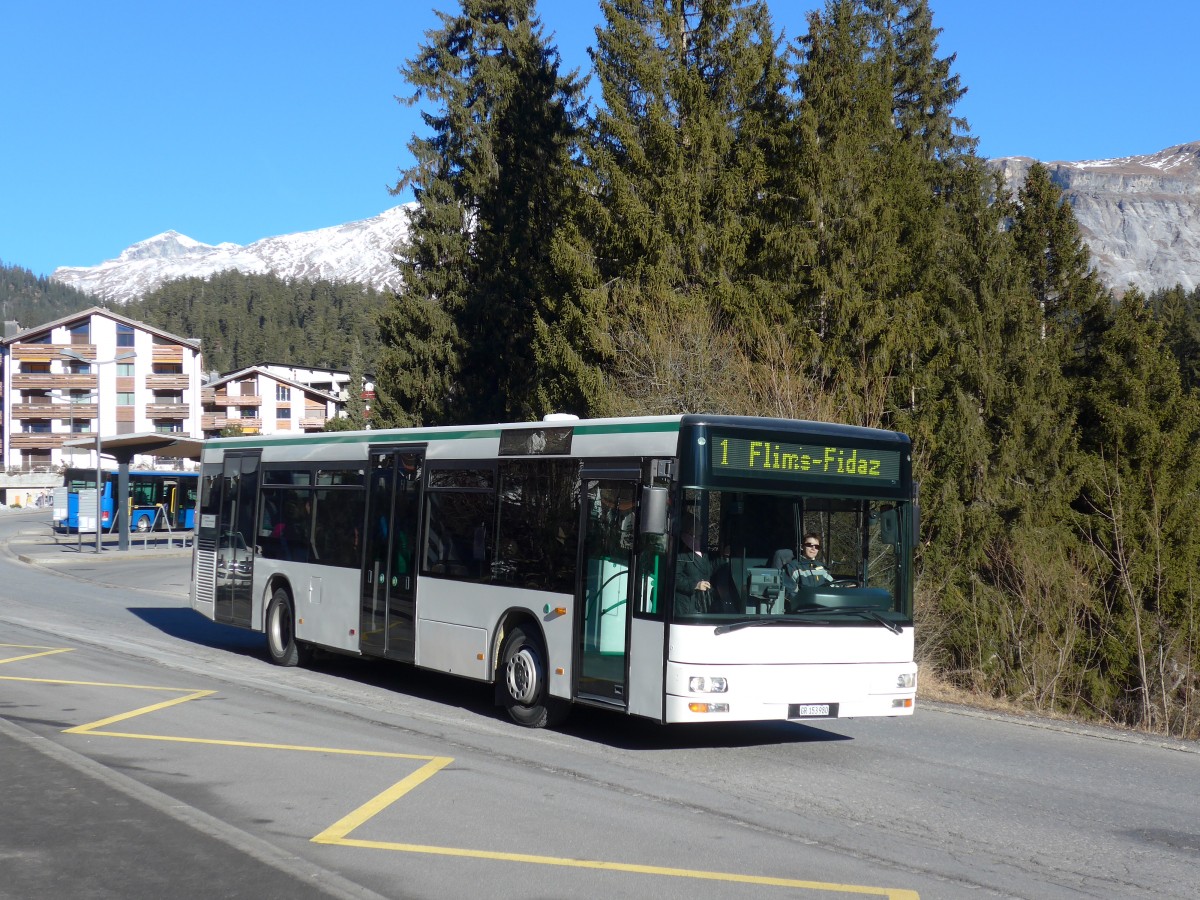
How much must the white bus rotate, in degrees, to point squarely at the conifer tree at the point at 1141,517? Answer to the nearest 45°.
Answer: approximately 90° to its left

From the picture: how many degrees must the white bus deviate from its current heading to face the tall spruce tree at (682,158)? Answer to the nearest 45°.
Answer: approximately 135° to its left

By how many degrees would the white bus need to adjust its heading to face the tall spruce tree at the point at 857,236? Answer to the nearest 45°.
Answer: approximately 135° to its left

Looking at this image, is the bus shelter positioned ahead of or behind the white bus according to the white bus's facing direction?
behind

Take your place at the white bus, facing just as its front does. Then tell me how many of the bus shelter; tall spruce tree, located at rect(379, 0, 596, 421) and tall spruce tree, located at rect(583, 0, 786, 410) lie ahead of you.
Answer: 0

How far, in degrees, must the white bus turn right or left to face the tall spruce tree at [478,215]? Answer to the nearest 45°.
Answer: approximately 135° to its left

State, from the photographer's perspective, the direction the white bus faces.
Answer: facing the viewer and to the right of the viewer

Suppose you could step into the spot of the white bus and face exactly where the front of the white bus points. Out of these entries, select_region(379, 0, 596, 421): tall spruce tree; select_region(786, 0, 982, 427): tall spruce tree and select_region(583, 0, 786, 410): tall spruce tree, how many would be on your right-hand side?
0
